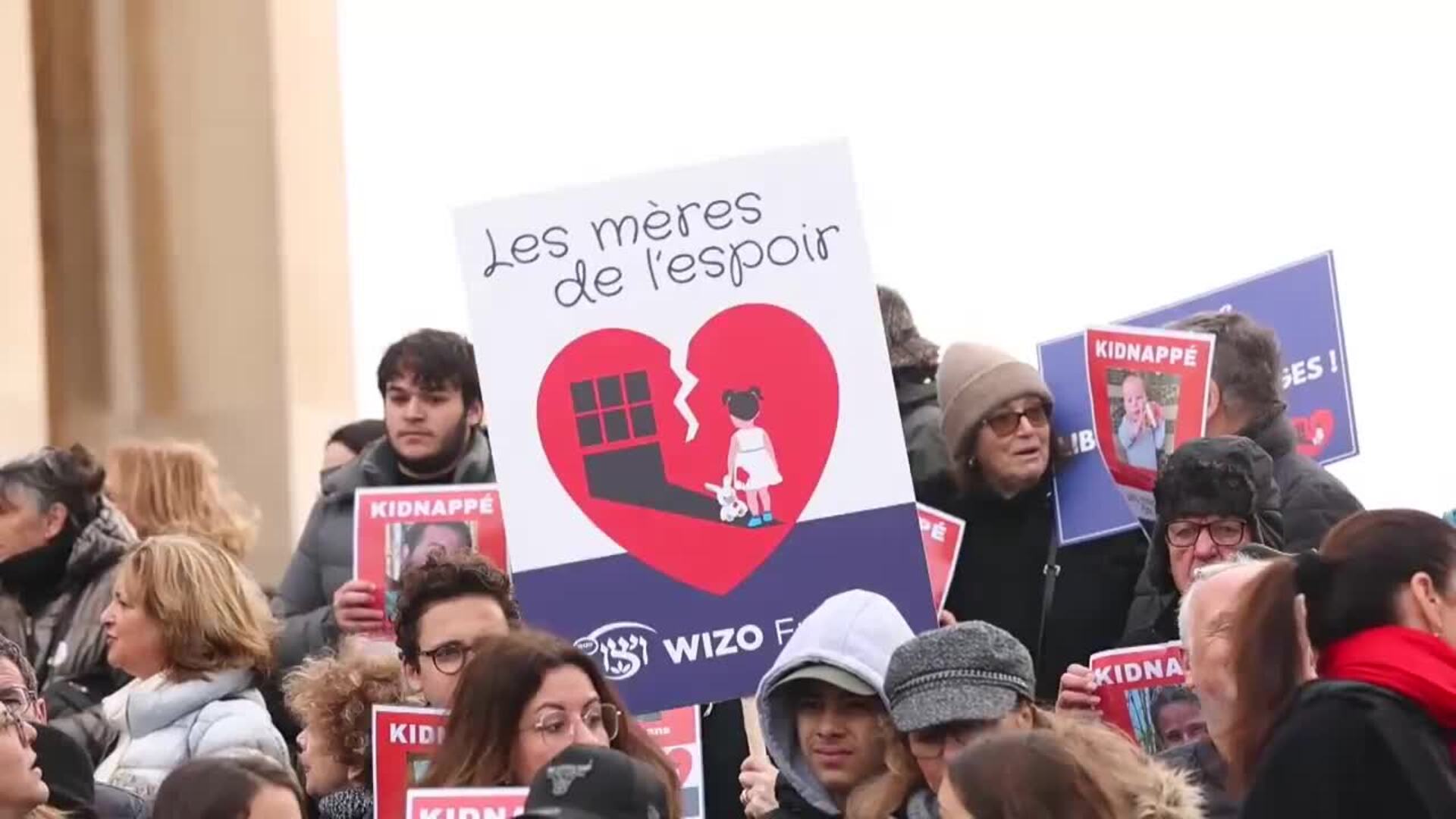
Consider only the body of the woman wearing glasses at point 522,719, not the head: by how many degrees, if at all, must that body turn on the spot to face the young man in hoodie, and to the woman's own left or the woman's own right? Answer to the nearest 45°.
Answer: approximately 45° to the woman's own left

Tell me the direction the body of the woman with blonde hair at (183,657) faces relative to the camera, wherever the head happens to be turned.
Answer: to the viewer's left

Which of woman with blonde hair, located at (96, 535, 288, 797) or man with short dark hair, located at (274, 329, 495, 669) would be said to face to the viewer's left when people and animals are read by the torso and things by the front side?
the woman with blonde hair

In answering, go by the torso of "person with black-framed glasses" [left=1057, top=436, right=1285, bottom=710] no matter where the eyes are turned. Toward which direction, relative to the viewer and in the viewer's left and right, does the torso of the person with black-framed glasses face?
facing the viewer

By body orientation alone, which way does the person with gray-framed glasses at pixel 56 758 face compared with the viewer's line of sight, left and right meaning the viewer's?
facing the viewer and to the left of the viewer

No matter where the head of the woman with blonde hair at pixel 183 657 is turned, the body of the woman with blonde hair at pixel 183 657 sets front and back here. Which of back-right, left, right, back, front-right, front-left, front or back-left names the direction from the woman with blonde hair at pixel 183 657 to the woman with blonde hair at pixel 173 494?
right

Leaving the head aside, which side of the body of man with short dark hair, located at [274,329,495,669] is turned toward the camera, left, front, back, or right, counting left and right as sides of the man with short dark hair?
front

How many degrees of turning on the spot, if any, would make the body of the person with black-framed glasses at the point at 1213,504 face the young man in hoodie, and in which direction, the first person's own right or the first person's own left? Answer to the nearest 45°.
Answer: approximately 45° to the first person's own right

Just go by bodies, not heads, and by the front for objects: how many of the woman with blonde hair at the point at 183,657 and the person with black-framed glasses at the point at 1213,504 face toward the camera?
1

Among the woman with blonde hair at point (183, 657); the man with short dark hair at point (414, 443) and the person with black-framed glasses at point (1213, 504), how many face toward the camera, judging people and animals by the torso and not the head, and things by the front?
2

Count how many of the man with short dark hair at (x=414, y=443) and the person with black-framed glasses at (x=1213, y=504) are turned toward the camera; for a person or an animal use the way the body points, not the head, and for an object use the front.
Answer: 2
